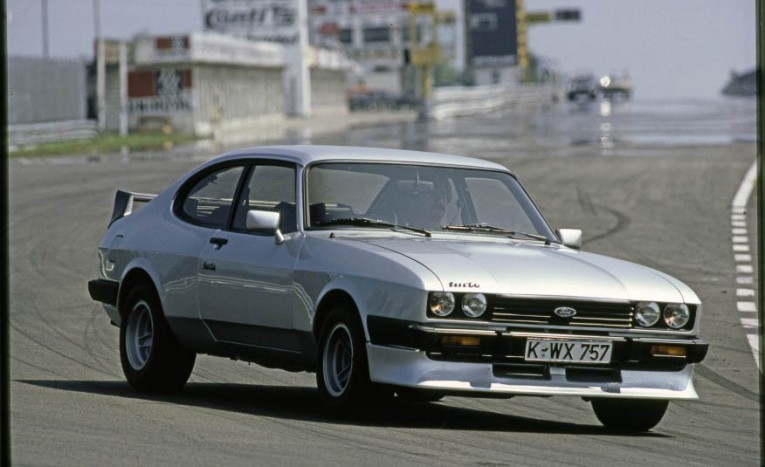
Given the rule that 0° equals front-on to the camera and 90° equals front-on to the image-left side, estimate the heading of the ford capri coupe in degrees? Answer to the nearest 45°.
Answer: approximately 315°
